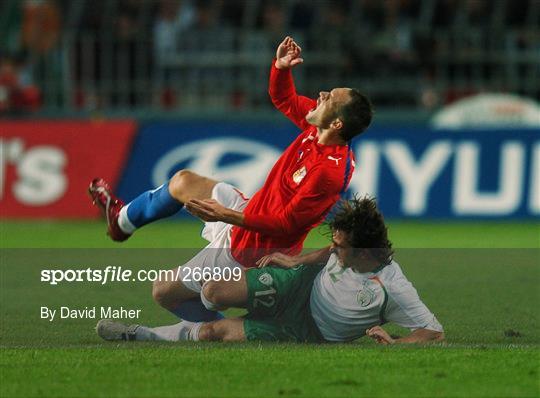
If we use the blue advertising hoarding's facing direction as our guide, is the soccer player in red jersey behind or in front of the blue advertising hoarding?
in front

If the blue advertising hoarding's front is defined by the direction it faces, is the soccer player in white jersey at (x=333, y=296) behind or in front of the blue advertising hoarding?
in front

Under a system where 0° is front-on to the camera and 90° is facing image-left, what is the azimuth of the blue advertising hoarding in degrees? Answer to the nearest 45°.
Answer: approximately 0°
